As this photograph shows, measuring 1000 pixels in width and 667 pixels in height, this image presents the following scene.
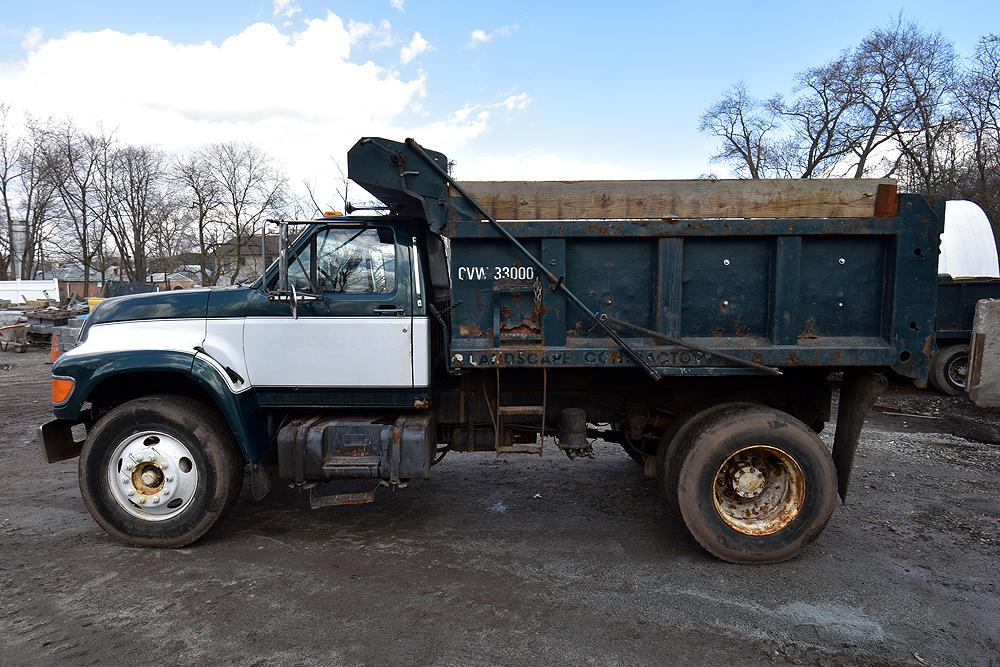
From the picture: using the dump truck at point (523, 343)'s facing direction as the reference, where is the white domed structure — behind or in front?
behind

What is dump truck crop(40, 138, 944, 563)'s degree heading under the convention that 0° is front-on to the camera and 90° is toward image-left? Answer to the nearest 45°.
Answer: approximately 90°

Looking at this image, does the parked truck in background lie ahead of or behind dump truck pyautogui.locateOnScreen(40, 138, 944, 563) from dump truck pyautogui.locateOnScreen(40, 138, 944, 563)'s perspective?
behind
